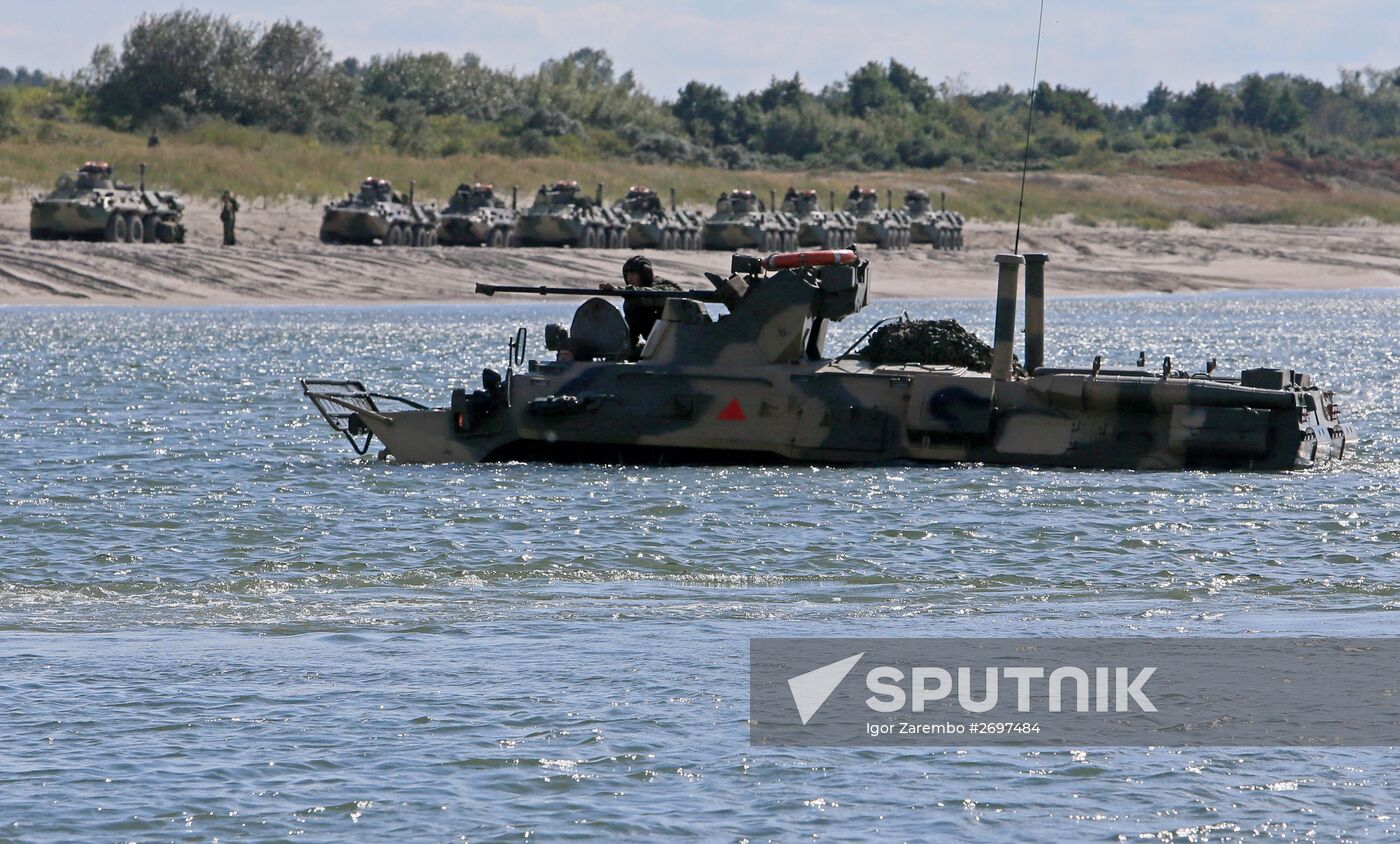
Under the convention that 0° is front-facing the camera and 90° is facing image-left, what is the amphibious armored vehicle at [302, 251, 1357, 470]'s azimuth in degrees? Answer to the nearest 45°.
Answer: approximately 90°
